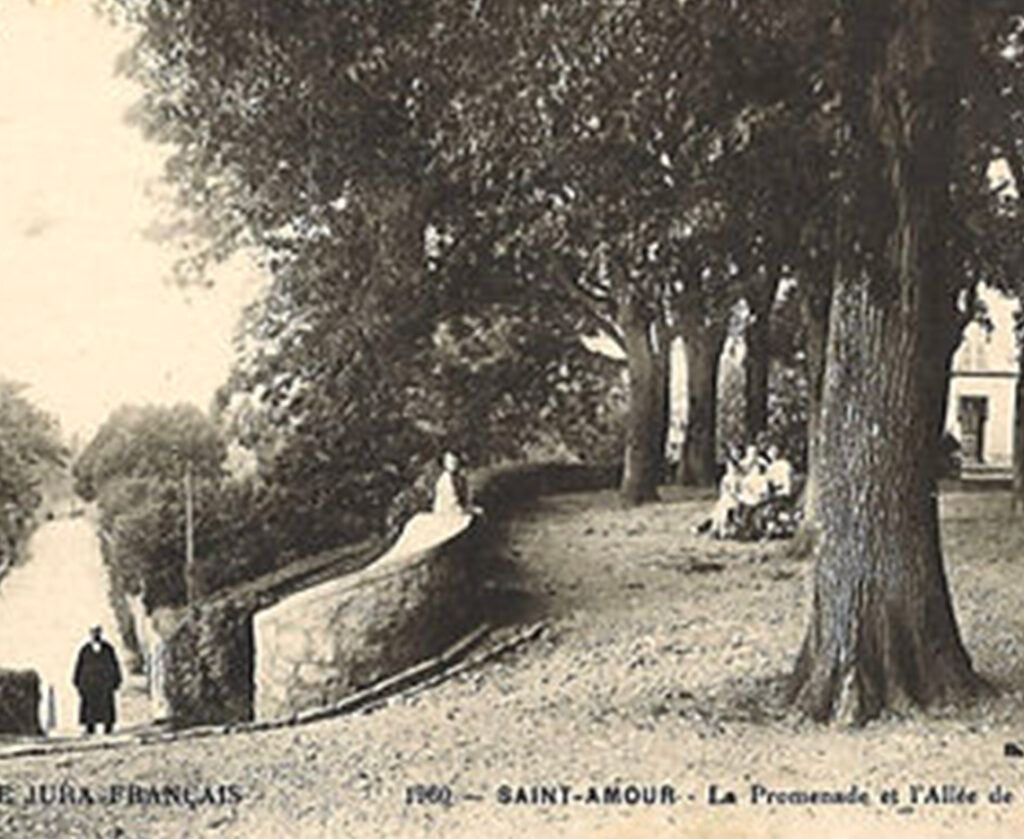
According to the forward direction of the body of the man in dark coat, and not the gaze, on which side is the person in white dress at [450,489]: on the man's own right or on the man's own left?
on the man's own left

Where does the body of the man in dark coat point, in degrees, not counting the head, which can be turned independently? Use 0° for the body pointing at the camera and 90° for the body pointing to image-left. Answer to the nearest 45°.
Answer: approximately 0°
